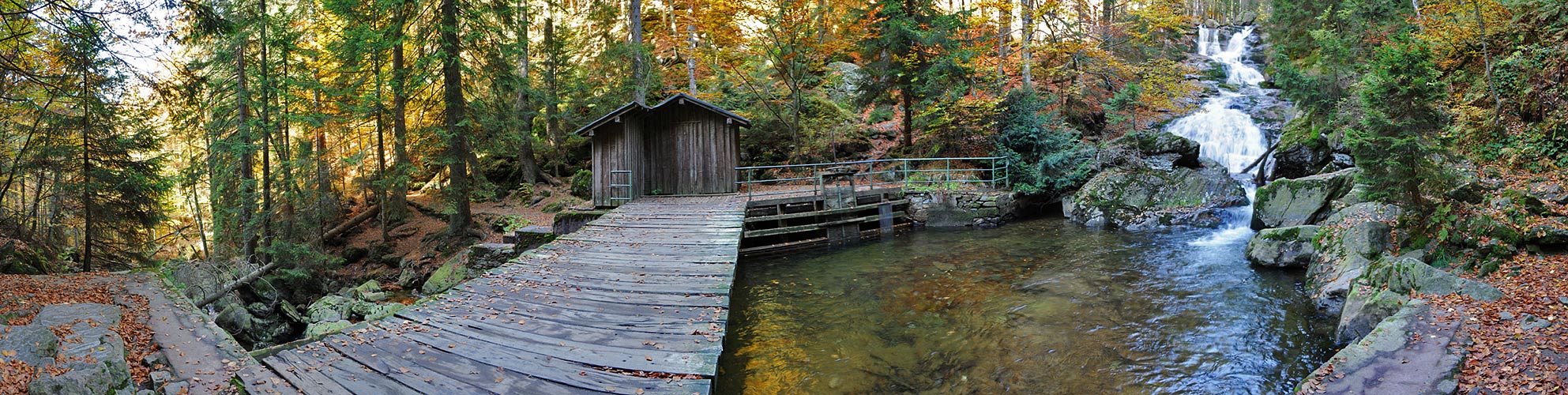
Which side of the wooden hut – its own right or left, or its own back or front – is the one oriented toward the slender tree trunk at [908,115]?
left

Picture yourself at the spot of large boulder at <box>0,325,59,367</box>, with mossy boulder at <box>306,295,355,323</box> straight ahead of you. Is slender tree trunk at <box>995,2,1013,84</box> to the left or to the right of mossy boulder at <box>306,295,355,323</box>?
right

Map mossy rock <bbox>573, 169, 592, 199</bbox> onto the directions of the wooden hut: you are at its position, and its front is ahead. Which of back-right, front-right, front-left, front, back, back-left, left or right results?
back-right

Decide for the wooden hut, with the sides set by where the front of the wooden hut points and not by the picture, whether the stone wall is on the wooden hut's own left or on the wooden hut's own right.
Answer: on the wooden hut's own left

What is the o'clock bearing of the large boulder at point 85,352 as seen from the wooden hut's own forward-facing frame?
The large boulder is roughly at 1 o'clock from the wooden hut.

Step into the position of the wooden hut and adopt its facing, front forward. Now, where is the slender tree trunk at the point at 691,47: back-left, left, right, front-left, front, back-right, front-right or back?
back

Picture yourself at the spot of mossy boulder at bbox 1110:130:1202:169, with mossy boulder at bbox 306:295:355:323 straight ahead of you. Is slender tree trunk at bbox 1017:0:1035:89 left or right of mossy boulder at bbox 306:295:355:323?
right

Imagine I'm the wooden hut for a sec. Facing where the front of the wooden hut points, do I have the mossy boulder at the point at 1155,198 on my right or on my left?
on my left

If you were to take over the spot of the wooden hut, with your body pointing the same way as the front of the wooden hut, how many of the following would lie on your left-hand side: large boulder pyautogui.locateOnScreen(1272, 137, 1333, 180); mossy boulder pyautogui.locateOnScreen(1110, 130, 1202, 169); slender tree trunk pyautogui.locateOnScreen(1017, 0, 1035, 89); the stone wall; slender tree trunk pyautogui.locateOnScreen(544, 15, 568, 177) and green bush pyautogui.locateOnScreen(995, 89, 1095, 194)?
5

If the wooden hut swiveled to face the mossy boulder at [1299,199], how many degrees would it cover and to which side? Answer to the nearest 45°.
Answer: approximately 45° to its left

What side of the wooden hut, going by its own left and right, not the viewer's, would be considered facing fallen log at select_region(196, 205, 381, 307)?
right

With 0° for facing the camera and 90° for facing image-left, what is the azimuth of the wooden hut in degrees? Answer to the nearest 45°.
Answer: approximately 0°

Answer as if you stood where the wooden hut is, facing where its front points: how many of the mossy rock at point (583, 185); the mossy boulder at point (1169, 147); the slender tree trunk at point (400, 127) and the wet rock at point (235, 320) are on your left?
1

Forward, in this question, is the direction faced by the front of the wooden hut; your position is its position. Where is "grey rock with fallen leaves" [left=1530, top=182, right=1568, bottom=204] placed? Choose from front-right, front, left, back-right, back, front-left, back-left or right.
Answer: front-left

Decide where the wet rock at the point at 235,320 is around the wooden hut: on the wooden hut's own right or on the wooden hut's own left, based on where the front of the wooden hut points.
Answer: on the wooden hut's own right

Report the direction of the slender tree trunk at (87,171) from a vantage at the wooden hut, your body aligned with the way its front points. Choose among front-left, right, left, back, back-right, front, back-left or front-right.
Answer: right

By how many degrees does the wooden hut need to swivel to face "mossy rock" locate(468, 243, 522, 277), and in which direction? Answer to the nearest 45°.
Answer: approximately 45° to its right

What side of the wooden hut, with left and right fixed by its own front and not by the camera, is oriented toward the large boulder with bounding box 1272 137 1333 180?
left

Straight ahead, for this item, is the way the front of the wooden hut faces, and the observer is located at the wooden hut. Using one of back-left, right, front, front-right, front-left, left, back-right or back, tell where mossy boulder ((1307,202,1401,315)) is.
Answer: front-left
